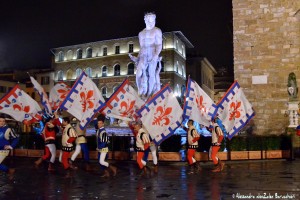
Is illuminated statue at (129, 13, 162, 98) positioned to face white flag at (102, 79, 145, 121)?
yes

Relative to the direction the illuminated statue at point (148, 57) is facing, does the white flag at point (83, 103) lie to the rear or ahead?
ahead

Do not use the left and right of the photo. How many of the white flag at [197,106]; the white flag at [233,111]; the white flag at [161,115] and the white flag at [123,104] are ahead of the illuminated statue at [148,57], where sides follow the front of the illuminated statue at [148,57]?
4

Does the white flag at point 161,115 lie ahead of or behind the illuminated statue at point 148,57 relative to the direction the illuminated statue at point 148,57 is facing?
ahead

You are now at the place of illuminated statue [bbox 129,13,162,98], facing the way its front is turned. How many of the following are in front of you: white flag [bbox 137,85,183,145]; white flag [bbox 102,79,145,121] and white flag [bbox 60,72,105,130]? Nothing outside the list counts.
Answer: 3

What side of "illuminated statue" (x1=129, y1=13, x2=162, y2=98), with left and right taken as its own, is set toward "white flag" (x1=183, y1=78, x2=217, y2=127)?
front

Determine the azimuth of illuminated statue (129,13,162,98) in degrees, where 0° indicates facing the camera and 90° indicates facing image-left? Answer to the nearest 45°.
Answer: approximately 0°
